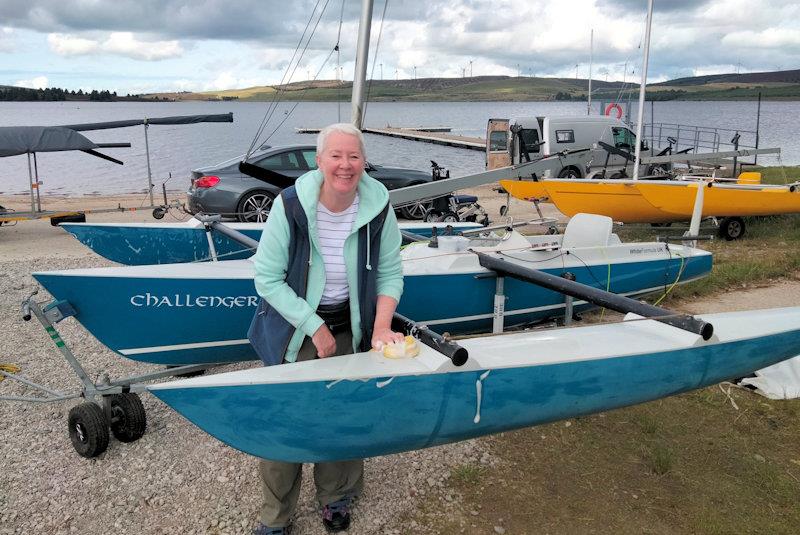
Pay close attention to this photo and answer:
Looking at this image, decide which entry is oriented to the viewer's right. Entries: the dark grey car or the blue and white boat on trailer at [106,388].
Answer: the dark grey car

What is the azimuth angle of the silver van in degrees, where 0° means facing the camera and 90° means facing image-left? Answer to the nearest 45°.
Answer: approximately 225°

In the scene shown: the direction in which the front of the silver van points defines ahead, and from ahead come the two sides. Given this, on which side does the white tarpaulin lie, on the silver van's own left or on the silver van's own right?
on the silver van's own right

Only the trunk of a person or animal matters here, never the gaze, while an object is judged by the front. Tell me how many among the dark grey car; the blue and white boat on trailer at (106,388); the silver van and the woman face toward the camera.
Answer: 1

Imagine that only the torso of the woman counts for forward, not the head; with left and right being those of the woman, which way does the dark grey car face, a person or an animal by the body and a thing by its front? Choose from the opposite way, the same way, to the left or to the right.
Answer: to the left

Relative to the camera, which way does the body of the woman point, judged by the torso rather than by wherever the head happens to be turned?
toward the camera

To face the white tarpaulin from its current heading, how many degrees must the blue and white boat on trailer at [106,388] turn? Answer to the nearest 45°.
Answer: approximately 180°

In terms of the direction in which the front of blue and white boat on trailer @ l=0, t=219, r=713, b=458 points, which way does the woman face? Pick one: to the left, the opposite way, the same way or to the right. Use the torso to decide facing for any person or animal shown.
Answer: to the left

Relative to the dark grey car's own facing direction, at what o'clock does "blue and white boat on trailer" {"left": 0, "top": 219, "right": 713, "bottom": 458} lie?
The blue and white boat on trailer is roughly at 3 o'clock from the dark grey car.

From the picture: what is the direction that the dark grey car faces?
to the viewer's right

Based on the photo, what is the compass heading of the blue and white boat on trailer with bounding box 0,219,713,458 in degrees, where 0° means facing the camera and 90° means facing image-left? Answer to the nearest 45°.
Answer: approximately 90°
